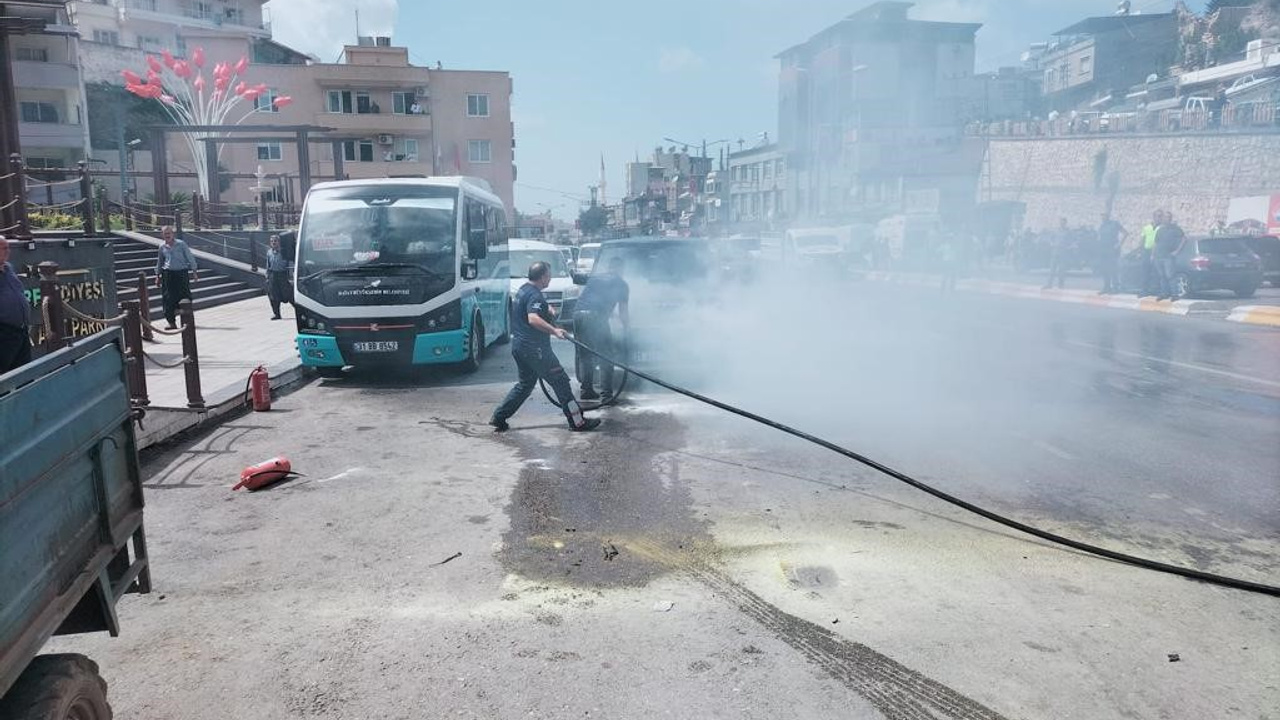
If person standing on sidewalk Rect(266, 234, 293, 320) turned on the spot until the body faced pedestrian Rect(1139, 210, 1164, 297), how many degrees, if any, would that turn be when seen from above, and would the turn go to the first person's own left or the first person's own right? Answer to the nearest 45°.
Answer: approximately 90° to the first person's own left

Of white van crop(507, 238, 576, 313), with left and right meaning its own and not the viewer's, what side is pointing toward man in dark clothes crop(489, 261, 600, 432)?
front

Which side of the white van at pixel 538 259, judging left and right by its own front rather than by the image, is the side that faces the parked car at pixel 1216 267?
left

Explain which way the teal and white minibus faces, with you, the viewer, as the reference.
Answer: facing the viewer

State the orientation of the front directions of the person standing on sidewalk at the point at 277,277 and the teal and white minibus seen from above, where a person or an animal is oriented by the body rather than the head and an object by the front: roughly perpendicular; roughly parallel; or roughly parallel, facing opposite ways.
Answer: roughly parallel

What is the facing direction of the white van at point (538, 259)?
toward the camera

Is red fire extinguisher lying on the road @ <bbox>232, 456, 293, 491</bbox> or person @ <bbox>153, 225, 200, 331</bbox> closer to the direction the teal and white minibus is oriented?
the red fire extinguisher lying on the road

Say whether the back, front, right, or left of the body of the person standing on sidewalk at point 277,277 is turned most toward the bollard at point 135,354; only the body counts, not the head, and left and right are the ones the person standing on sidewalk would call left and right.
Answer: front

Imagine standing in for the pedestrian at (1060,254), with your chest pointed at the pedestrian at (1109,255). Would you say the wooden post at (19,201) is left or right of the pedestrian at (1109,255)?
right

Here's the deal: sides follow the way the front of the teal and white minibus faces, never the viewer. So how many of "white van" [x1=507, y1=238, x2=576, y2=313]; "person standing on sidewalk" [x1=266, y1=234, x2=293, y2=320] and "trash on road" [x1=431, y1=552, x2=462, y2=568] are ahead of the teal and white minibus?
1

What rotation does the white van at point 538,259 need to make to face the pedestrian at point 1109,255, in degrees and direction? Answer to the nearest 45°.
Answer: approximately 90° to its left

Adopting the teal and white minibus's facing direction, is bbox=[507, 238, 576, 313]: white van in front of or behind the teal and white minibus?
behind

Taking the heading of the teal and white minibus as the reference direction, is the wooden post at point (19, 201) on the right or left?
on its right
